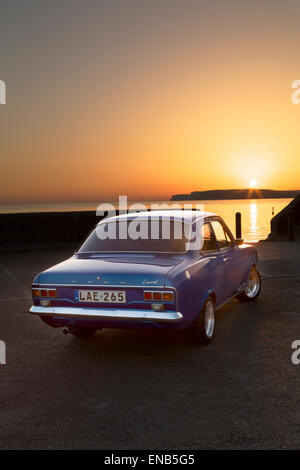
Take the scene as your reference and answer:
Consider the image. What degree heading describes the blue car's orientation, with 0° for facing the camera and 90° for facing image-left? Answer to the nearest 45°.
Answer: approximately 225°
